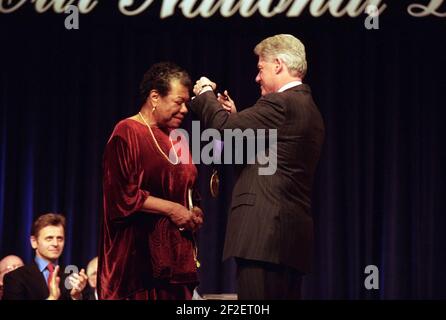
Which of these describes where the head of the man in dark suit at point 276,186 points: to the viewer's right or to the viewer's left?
to the viewer's left

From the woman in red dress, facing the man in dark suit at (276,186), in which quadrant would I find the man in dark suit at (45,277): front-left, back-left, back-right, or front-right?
back-left

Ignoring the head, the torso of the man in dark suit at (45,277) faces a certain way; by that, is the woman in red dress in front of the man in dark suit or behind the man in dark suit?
in front

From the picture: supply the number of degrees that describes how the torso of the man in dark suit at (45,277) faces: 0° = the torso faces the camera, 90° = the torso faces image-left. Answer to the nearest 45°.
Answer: approximately 315°

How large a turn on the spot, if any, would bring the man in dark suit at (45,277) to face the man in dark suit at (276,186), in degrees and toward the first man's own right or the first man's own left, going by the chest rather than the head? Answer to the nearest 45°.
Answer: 0° — they already face them
